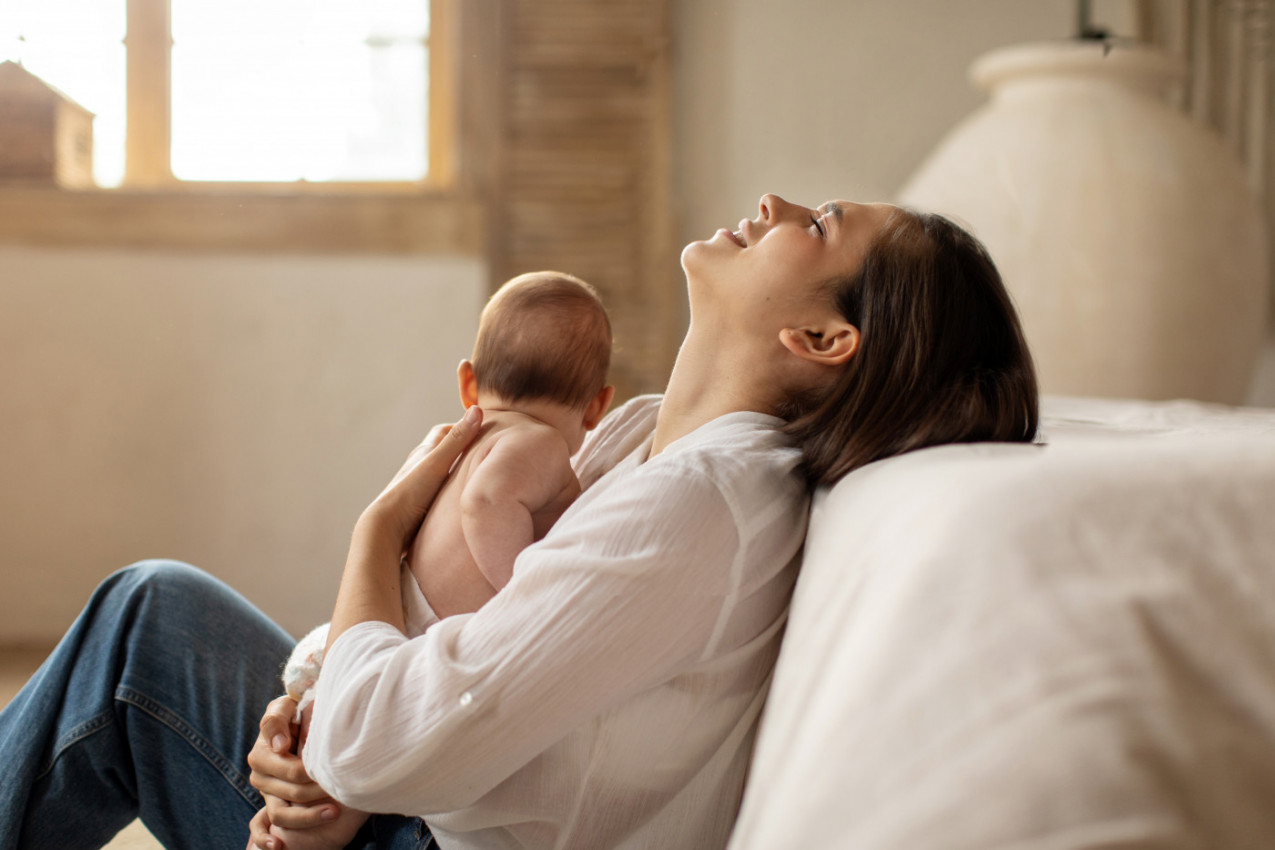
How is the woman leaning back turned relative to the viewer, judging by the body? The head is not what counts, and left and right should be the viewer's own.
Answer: facing to the left of the viewer

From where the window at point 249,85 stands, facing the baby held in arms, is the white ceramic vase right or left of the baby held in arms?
left

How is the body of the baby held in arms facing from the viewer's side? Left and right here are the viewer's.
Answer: facing away from the viewer and to the right of the viewer

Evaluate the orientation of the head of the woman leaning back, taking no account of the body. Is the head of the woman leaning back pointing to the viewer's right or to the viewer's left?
to the viewer's left

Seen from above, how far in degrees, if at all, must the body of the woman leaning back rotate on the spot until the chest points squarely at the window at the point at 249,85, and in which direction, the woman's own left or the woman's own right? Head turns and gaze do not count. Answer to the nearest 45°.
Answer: approximately 90° to the woman's own right

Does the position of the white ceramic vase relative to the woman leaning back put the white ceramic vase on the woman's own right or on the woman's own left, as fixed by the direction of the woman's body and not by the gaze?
on the woman's own right
